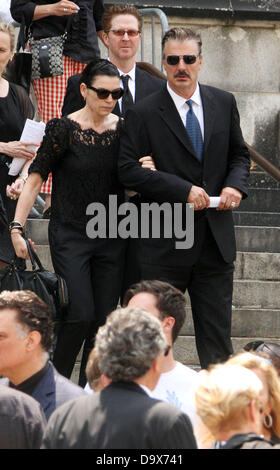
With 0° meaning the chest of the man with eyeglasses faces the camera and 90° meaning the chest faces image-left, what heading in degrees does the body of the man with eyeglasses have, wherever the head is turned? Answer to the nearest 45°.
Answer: approximately 0°

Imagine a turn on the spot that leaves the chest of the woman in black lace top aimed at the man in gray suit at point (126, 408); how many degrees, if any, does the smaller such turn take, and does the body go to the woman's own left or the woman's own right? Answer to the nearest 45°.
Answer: approximately 45° to the woman's own right

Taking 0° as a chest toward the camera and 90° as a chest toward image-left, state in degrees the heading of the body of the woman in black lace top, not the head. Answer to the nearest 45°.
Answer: approximately 315°

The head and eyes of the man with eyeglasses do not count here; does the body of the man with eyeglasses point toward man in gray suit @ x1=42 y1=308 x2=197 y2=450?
yes
